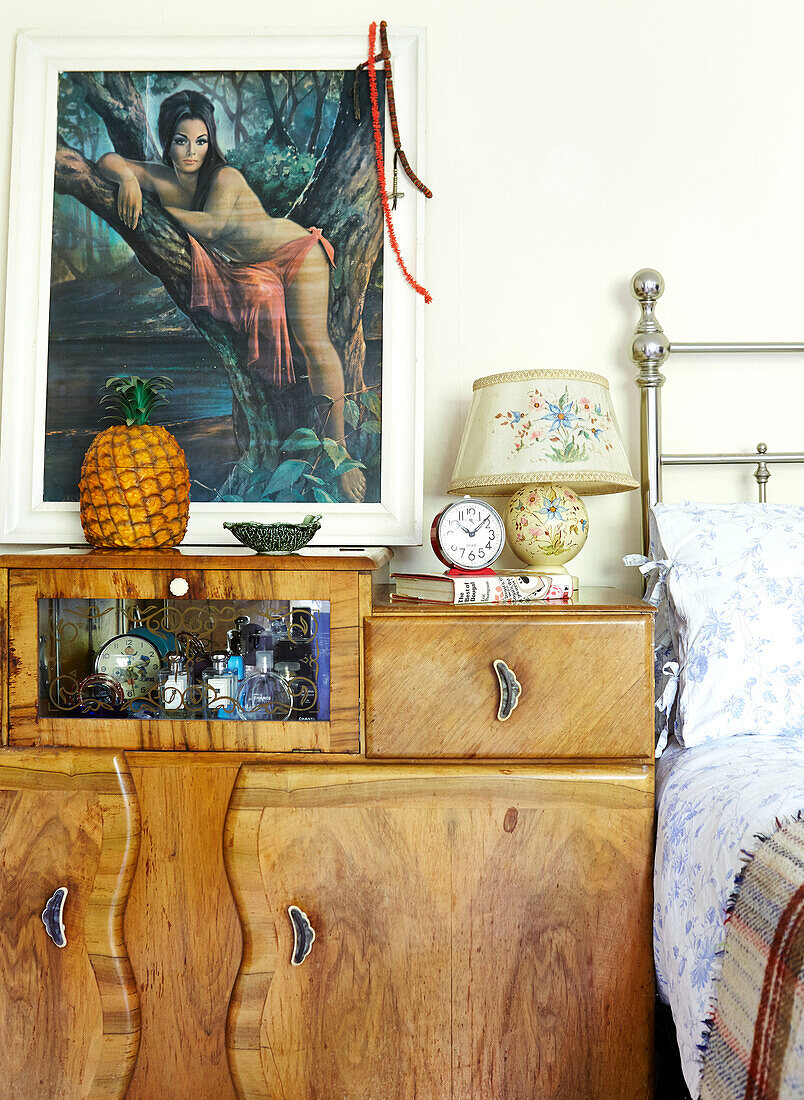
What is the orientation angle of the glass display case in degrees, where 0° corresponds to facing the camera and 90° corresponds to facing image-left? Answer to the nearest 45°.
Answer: approximately 0°

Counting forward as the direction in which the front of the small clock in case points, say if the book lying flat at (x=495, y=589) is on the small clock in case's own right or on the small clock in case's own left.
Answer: on the small clock in case's own left

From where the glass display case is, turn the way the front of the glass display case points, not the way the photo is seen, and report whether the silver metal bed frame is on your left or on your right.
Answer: on your left

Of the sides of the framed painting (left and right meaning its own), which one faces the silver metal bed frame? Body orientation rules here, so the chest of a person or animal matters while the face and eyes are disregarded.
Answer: left

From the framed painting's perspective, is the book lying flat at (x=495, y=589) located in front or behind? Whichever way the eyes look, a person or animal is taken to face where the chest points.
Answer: in front

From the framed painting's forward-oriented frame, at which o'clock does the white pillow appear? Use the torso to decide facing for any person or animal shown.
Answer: The white pillow is roughly at 10 o'clock from the framed painting.
